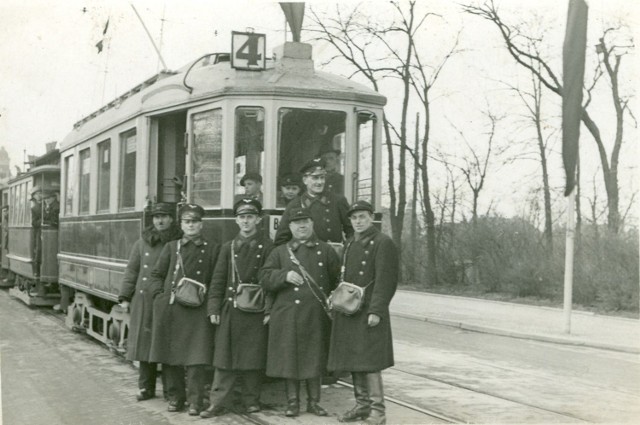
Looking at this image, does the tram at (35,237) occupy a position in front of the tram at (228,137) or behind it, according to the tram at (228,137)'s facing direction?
behind

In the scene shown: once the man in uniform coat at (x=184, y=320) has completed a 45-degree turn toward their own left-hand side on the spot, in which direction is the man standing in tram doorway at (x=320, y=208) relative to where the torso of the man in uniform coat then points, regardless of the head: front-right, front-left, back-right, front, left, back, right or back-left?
front-left

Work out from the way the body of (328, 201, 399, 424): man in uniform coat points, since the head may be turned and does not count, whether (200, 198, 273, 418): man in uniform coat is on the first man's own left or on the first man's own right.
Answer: on the first man's own right

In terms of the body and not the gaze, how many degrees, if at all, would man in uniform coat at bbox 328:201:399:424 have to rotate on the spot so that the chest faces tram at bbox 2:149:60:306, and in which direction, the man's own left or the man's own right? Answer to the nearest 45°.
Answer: approximately 90° to the man's own right

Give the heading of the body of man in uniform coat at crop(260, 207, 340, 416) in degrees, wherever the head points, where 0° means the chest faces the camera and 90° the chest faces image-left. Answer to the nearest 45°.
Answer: approximately 0°

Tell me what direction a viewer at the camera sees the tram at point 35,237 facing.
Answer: facing the viewer and to the right of the viewer

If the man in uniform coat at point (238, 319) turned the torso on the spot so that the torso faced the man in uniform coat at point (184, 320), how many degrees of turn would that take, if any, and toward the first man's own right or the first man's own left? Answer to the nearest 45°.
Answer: approximately 135° to the first man's own right

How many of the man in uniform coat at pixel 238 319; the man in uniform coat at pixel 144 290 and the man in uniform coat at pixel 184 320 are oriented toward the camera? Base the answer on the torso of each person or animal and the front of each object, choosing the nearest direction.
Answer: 3

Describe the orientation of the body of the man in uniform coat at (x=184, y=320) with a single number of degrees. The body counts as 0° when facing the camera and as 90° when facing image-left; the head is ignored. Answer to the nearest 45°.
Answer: approximately 0°
